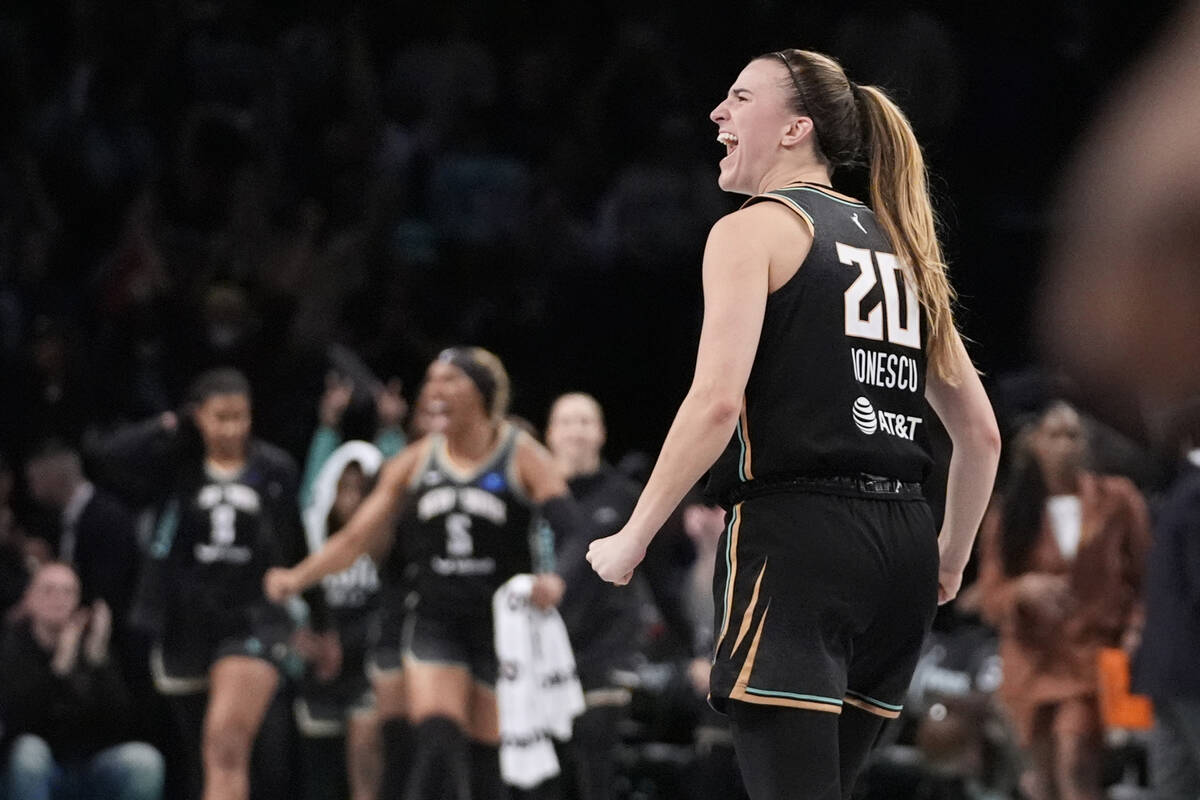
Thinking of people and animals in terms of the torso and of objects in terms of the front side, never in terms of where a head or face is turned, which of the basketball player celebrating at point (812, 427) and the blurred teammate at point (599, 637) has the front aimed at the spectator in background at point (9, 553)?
the basketball player celebrating

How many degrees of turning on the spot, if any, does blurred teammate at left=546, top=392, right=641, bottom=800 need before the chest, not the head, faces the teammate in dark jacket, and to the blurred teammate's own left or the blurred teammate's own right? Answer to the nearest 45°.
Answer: approximately 90° to the blurred teammate's own right

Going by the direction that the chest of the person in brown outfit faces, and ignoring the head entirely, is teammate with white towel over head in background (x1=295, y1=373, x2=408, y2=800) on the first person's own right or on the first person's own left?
on the first person's own right

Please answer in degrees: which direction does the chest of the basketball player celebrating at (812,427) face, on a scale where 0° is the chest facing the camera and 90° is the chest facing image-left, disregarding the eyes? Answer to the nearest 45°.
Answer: approximately 135°

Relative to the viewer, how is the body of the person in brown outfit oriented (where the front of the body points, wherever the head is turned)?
toward the camera

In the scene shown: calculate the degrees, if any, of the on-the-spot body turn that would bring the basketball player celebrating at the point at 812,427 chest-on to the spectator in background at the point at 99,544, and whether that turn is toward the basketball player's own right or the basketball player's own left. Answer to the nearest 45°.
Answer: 0° — they already face them

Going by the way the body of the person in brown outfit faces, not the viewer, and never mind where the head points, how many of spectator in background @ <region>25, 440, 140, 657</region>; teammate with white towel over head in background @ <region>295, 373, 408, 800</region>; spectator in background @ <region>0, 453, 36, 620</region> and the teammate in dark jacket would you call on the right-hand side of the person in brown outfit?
4

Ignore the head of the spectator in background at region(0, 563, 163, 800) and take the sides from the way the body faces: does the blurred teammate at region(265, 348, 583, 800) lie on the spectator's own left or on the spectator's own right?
on the spectator's own left

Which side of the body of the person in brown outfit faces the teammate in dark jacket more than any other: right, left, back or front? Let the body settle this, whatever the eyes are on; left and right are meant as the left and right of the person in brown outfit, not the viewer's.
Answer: right

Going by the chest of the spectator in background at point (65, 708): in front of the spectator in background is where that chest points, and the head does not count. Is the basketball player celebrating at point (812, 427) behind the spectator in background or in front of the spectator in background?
in front

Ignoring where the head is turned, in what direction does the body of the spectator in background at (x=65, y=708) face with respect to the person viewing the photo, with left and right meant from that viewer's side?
facing the viewer

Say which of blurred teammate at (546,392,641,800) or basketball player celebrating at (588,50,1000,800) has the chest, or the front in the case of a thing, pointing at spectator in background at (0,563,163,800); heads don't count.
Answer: the basketball player celebrating

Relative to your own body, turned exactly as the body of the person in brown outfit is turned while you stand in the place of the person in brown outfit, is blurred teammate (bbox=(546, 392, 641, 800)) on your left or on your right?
on your right
